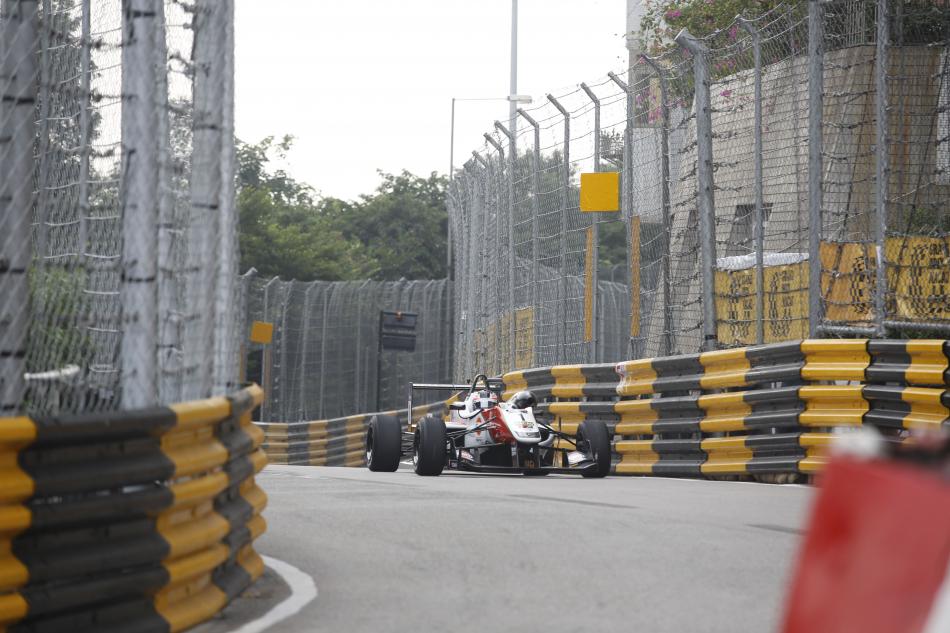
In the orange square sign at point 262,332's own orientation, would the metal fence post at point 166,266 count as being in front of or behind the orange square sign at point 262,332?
in front

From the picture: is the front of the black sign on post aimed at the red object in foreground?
yes

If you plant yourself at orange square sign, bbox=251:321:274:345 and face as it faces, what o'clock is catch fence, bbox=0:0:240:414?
The catch fence is roughly at 12 o'clock from the orange square sign.

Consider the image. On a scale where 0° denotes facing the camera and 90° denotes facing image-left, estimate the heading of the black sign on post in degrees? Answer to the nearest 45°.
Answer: approximately 0°

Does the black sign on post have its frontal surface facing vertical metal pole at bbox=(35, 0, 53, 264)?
yes

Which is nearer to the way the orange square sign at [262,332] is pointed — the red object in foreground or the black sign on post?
the red object in foreground

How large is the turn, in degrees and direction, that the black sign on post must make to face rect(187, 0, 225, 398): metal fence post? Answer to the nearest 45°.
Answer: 0° — it already faces it
